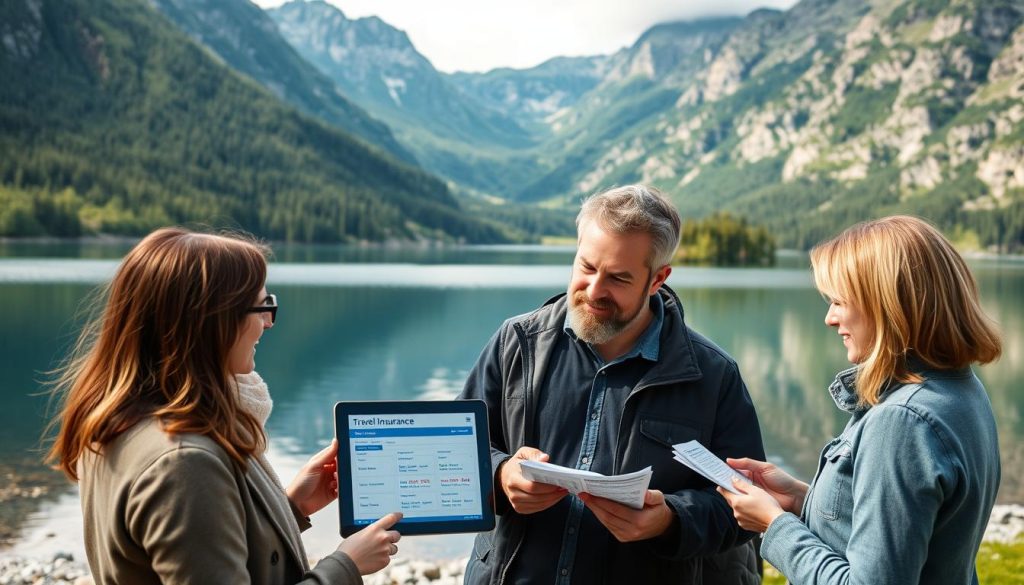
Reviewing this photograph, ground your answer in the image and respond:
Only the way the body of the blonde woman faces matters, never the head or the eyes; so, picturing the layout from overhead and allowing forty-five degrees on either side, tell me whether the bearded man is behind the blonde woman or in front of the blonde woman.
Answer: in front

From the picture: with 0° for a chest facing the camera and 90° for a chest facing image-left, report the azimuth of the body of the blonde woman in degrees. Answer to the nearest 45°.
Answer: approximately 90°

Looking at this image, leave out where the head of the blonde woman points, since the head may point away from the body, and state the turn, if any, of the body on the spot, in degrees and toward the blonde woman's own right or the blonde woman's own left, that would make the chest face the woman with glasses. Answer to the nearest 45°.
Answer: approximately 45° to the blonde woman's own left

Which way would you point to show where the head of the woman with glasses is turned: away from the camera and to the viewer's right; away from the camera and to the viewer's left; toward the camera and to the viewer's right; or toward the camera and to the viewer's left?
away from the camera and to the viewer's right

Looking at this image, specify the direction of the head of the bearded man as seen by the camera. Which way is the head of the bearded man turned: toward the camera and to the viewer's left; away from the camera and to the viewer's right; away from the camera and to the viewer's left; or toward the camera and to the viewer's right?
toward the camera and to the viewer's left
